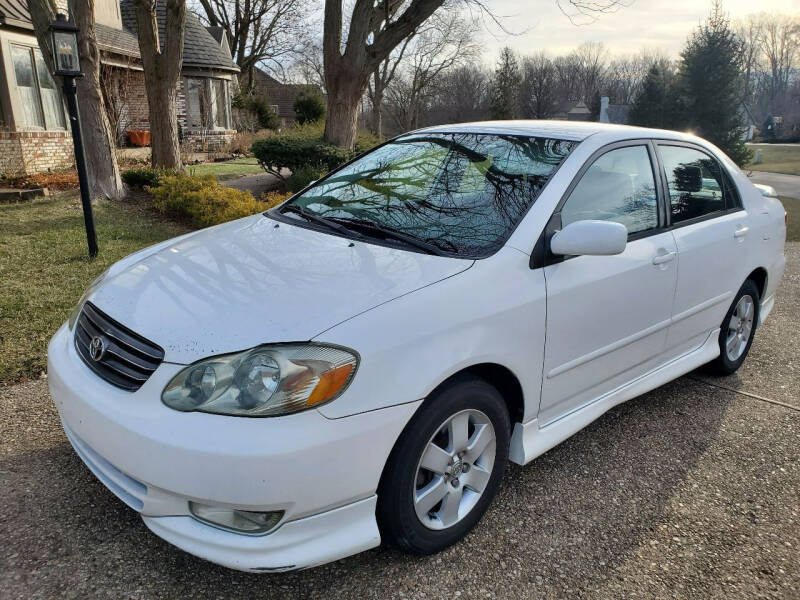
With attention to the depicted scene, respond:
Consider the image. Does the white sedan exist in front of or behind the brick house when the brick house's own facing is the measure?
in front

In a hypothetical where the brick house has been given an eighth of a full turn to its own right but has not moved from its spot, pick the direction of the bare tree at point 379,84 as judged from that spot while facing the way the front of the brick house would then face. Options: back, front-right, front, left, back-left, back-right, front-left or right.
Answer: back-left

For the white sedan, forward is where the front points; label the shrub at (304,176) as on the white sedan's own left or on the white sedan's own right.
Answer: on the white sedan's own right

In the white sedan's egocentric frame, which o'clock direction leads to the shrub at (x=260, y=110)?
The shrub is roughly at 4 o'clock from the white sedan.

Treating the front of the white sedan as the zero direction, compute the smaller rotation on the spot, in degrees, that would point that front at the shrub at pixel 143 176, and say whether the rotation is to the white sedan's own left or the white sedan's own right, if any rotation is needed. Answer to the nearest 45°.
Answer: approximately 90° to the white sedan's own right

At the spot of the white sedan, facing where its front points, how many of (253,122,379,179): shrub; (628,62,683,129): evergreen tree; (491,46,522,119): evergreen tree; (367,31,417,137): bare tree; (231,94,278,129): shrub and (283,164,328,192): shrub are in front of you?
0

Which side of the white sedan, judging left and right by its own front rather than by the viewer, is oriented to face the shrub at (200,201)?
right

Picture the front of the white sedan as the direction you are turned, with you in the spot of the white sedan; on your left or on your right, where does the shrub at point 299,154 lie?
on your right

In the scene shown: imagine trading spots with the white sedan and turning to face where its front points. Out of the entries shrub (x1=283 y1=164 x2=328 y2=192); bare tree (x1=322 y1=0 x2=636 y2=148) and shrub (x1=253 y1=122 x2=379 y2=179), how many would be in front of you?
0

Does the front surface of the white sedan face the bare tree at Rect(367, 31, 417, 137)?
no

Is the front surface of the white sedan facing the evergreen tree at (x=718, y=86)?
no

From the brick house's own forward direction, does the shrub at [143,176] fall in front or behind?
in front

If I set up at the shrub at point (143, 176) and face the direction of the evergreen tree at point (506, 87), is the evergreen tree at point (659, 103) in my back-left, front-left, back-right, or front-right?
front-right

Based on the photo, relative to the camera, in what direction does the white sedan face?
facing the viewer and to the left of the viewer

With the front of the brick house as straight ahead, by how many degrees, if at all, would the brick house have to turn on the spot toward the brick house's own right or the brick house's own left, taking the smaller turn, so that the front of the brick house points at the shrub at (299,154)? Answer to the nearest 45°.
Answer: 0° — it already faces it

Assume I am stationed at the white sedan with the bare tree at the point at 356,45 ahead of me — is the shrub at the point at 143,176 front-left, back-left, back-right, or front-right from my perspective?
front-left

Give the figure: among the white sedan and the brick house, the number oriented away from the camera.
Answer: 0

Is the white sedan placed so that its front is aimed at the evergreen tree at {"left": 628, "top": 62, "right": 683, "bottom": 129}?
no

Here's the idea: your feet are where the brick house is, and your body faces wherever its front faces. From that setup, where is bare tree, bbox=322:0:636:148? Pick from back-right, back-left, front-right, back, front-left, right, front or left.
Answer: front
